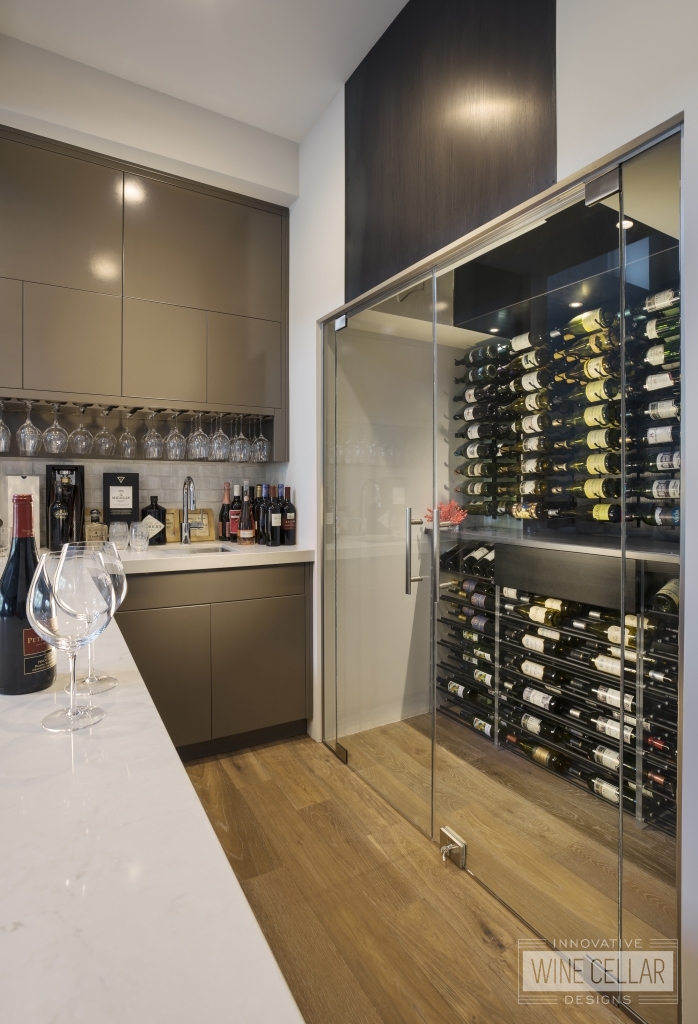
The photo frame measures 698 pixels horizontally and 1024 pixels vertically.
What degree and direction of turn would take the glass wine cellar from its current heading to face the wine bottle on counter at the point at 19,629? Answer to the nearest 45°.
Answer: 0° — it already faces it

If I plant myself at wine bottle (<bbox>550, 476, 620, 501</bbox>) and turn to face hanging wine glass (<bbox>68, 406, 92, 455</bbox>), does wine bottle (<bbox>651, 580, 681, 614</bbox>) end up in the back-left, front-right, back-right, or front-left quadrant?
back-left

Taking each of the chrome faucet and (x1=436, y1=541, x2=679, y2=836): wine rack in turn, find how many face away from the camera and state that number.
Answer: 0

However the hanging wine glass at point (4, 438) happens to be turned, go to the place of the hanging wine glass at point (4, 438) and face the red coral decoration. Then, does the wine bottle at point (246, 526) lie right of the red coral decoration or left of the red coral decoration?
left

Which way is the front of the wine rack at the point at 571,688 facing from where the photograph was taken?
facing the viewer and to the left of the viewer

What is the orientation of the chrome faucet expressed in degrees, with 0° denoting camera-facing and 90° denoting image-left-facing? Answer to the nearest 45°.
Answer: approximately 315°

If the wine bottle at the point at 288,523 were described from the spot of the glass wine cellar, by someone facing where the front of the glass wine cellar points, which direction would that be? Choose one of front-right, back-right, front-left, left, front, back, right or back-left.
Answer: right

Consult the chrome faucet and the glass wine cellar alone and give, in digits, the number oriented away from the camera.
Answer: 0

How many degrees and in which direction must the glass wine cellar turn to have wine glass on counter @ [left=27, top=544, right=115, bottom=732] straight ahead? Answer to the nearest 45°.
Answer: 0° — it already faces it

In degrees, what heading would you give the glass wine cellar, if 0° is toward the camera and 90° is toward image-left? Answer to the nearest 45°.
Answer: approximately 45°

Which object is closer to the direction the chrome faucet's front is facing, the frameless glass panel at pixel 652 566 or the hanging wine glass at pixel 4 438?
the frameless glass panel
